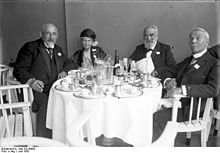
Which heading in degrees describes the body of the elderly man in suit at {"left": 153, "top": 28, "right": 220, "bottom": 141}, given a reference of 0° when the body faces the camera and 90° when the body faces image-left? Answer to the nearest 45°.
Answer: approximately 45°

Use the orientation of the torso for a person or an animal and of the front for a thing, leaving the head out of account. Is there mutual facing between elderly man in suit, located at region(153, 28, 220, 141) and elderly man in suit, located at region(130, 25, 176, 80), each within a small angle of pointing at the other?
no

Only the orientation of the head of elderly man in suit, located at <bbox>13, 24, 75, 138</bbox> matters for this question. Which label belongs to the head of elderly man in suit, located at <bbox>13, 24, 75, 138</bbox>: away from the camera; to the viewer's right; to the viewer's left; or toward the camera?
toward the camera

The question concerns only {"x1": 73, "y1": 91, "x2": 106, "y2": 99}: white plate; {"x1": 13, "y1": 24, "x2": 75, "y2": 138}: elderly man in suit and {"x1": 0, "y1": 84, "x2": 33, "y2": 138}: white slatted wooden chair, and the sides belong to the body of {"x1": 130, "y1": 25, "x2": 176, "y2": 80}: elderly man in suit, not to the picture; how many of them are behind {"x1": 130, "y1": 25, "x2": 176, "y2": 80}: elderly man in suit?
0

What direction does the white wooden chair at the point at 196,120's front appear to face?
to the viewer's left

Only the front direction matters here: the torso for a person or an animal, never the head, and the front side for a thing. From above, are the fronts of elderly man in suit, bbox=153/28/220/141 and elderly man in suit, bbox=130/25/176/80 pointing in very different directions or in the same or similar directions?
same or similar directions

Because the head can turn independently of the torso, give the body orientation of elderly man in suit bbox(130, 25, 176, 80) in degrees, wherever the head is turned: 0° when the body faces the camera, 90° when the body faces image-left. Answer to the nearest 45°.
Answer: approximately 45°

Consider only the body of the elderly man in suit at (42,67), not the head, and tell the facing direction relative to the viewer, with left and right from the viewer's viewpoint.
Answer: facing the viewer and to the right of the viewer

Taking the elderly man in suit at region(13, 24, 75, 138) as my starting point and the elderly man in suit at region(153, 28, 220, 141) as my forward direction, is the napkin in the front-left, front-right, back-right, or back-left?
front-left

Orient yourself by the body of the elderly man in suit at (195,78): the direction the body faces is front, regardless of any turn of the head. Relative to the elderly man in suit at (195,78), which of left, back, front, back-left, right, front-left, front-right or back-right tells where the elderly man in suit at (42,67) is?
front-right

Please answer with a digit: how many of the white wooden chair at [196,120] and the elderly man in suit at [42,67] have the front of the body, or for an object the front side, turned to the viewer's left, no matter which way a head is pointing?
1

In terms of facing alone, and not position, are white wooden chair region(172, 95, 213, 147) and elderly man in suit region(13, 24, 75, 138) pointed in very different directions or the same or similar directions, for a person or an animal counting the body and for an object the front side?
very different directions

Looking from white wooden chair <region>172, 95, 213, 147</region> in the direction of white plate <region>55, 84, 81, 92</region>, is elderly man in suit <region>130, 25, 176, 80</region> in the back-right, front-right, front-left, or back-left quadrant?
front-right
